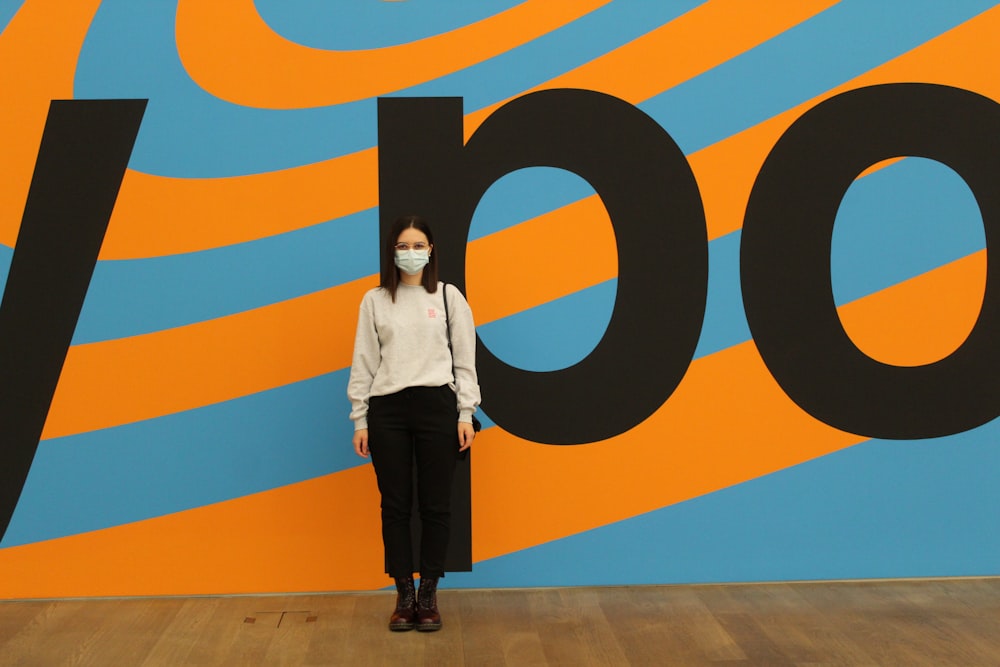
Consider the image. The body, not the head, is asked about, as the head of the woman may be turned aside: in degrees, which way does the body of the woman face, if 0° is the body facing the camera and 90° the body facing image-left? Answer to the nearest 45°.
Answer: approximately 0°
